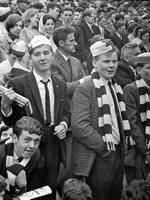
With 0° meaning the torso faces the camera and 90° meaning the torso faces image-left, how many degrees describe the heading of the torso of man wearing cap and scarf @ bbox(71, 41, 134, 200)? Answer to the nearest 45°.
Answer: approximately 315°

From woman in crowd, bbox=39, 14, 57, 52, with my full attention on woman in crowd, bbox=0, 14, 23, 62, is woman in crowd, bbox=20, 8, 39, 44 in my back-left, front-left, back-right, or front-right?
front-right

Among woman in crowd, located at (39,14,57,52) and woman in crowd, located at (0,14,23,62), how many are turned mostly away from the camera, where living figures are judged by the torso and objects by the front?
0

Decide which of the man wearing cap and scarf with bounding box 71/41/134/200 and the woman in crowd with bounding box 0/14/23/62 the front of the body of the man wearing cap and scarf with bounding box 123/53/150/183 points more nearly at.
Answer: the man wearing cap and scarf

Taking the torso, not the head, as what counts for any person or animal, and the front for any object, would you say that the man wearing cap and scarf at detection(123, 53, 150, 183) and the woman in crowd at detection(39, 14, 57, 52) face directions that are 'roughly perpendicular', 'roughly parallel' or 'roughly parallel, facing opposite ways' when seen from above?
roughly parallel

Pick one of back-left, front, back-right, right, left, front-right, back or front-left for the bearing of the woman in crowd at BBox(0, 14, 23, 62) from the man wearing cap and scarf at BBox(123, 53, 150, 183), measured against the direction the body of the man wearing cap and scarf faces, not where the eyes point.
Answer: back

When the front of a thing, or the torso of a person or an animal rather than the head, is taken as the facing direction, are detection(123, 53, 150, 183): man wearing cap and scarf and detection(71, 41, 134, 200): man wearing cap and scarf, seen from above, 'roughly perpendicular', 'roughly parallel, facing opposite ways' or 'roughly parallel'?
roughly parallel

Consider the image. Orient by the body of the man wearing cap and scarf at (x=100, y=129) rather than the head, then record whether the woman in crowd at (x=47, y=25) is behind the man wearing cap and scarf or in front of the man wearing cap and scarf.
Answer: behind

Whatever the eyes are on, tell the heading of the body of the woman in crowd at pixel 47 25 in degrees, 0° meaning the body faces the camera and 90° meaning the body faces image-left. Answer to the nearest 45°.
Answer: approximately 315°

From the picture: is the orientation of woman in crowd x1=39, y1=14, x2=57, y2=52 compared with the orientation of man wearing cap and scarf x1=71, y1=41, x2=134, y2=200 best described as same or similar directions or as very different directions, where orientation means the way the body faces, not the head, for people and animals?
same or similar directions

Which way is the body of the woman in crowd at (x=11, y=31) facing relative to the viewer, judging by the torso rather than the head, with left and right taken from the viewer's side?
facing the viewer and to the right of the viewer

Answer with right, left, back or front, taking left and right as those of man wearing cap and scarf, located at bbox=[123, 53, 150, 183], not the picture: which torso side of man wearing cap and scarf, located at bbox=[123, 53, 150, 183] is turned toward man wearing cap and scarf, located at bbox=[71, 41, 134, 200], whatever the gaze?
right
